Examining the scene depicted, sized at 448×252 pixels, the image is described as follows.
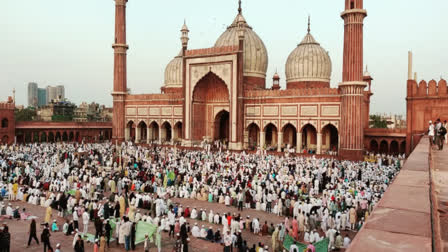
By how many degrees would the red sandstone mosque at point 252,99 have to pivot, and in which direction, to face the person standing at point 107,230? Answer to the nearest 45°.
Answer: approximately 45° to its left

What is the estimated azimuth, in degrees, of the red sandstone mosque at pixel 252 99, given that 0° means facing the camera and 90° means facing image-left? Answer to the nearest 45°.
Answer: approximately 45°
